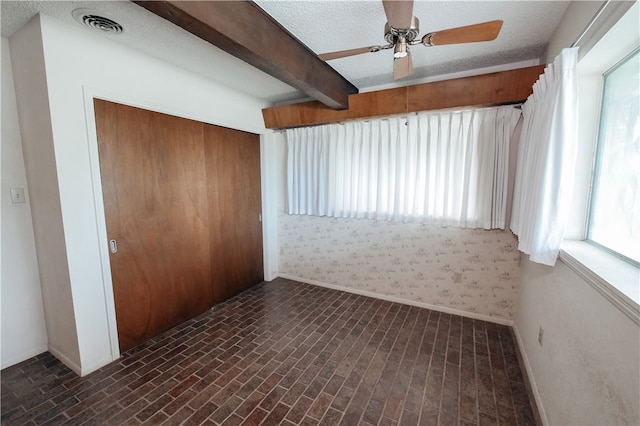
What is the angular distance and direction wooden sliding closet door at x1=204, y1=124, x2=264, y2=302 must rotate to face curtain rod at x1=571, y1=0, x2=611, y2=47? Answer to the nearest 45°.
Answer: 0° — it already faces it

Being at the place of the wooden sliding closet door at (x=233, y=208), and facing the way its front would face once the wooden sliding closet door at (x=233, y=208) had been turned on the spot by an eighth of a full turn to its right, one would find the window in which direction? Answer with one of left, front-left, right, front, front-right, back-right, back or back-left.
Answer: front-left

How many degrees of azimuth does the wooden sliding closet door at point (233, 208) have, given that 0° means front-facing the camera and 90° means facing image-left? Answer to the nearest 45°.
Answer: approximately 315°

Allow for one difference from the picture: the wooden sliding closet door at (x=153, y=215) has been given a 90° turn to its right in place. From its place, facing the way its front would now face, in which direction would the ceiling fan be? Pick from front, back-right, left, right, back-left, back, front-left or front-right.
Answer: left

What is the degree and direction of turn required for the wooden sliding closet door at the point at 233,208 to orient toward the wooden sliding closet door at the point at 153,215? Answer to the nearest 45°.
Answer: approximately 90° to its right

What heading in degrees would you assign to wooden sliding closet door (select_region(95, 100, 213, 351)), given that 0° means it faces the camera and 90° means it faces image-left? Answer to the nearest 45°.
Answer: approximately 315°

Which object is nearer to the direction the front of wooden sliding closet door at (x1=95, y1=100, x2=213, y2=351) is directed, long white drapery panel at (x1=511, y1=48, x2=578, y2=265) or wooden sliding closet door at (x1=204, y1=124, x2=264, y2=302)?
the long white drapery panel

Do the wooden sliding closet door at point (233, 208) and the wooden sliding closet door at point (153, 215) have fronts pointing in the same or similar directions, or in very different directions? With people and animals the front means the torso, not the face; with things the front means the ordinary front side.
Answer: same or similar directions

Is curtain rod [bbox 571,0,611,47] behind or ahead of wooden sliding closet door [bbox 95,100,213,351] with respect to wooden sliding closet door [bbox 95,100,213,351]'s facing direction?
ahead

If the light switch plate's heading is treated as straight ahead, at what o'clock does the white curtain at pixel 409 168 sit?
The white curtain is roughly at 10 o'clock from the light switch plate.

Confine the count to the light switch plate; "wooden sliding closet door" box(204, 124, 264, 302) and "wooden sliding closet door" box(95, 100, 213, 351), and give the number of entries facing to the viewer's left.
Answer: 0

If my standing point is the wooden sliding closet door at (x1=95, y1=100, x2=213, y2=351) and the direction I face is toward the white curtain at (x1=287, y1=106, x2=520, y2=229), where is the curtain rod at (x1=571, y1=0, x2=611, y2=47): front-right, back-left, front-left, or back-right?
front-right

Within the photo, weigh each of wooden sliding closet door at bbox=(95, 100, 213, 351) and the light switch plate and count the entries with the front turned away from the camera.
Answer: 0

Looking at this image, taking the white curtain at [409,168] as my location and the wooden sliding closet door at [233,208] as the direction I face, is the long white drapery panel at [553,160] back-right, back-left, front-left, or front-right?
back-left

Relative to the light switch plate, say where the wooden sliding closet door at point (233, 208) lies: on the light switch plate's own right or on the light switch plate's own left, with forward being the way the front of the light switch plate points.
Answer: on the light switch plate's own left

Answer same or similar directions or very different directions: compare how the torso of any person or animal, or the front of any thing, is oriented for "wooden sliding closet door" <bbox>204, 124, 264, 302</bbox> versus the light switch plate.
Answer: same or similar directions
